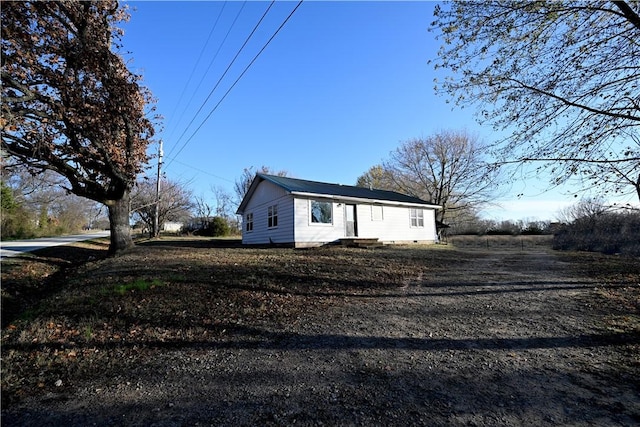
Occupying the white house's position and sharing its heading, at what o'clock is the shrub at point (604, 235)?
The shrub is roughly at 10 o'clock from the white house.

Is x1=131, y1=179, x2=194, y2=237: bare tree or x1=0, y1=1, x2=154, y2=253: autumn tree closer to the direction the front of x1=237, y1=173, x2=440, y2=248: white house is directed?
the autumn tree

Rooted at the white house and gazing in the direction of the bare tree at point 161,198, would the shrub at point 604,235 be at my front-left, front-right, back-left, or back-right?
back-right

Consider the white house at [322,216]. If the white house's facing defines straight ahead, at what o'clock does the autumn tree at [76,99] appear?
The autumn tree is roughly at 3 o'clock from the white house.

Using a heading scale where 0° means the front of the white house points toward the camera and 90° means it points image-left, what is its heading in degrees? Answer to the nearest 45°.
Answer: approximately 315°

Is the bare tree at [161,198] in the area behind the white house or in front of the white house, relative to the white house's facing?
behind

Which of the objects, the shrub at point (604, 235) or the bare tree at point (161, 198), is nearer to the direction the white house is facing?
the shrub
